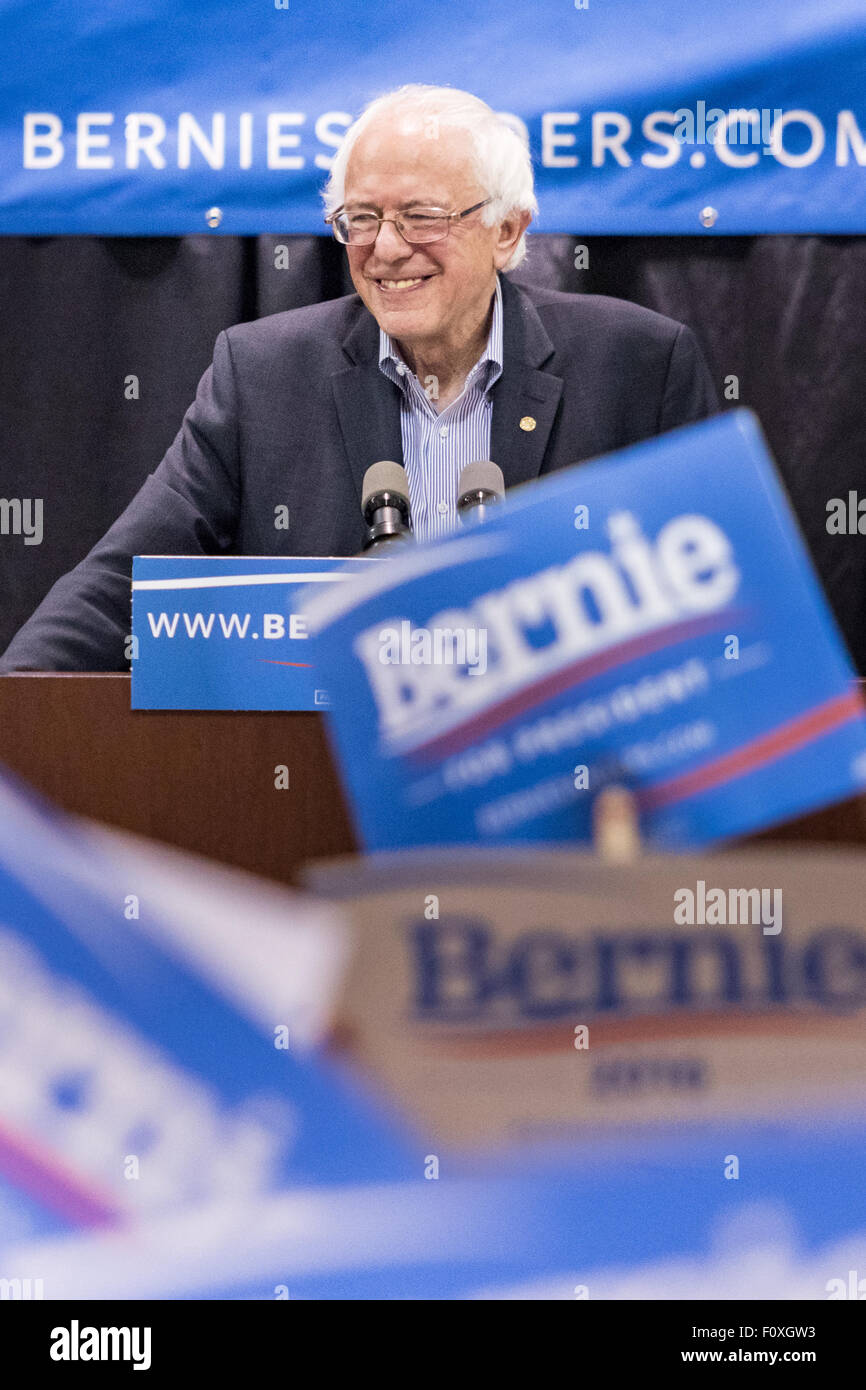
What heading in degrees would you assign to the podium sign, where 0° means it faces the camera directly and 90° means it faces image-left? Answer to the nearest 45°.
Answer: approximately 0°

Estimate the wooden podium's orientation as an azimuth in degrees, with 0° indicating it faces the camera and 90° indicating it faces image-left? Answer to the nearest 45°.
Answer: approximately 0°

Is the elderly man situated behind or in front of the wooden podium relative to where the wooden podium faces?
behind
